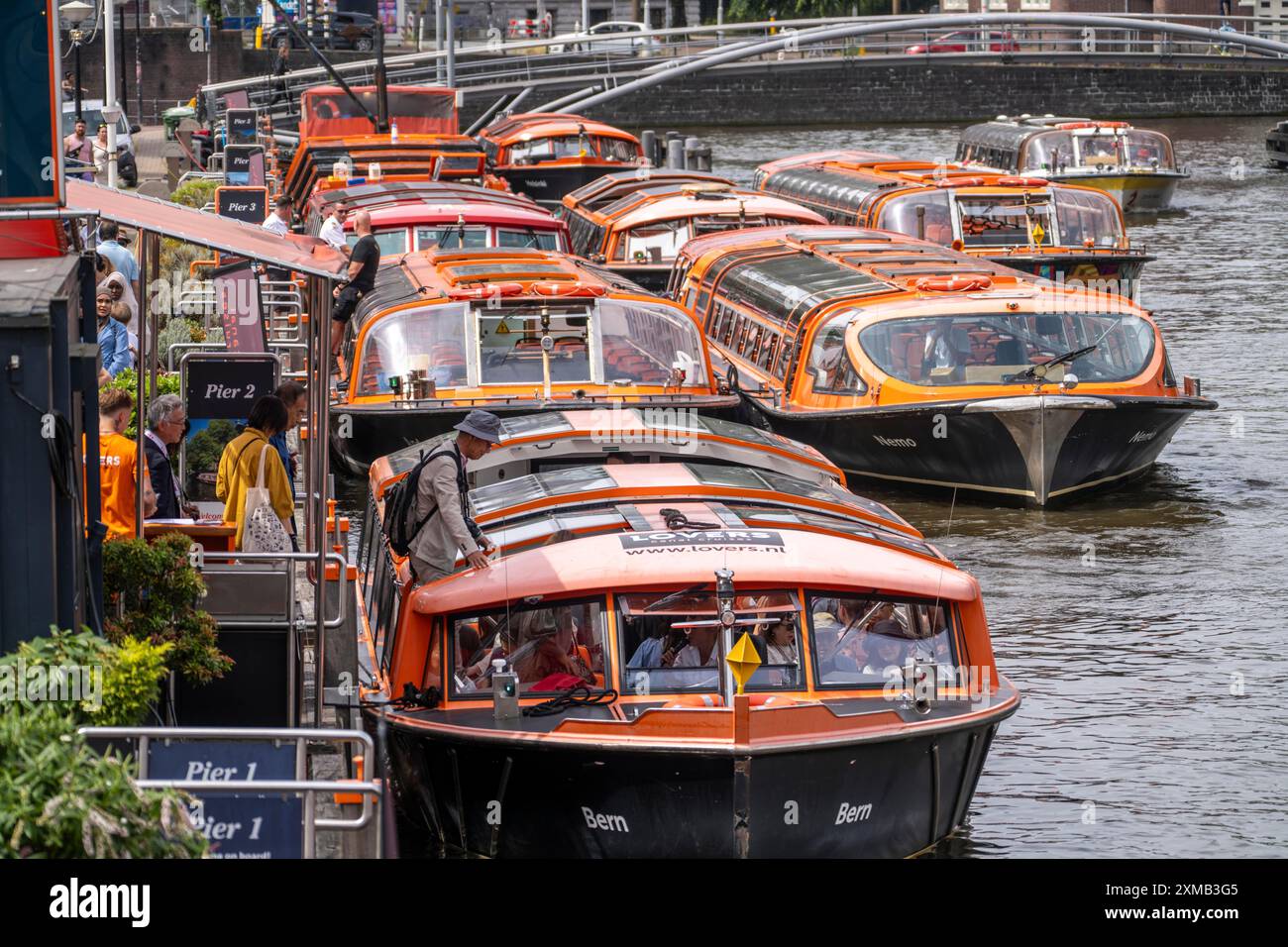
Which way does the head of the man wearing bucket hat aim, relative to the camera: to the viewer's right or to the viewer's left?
to the viewer's right

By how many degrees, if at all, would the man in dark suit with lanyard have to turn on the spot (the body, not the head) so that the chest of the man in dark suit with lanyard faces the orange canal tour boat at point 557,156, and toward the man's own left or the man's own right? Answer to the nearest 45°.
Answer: approximately 90° to the man's own left

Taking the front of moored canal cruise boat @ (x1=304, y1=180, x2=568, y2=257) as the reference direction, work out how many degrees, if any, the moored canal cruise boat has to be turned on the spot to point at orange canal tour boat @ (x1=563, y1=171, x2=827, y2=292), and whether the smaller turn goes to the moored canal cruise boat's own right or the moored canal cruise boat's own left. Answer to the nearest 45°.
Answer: approximately 135° to the moored canal cruise boat's own left

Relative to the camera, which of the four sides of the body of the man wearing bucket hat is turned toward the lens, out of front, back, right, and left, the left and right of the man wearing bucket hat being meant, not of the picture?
right

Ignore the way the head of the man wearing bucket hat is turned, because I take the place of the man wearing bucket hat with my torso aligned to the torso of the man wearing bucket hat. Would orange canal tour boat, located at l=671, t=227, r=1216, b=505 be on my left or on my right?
on my left

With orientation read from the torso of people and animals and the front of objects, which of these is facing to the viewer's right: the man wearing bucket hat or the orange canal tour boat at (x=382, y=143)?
the man wearing bucket hat

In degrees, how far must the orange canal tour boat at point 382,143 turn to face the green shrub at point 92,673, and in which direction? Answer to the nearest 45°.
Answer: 0° — it already faces it

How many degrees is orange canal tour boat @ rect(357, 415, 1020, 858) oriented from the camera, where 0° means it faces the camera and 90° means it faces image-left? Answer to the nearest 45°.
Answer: approximately 0°

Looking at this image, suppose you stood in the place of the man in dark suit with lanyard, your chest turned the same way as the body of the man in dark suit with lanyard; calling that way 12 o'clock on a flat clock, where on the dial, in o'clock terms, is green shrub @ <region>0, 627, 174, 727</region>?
The green shrub is roughly at 3 o'clock from the man in dark suit with lanyard.

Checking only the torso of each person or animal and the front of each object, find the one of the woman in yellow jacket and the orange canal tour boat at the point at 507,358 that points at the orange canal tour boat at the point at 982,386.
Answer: the woman in yellow jacket

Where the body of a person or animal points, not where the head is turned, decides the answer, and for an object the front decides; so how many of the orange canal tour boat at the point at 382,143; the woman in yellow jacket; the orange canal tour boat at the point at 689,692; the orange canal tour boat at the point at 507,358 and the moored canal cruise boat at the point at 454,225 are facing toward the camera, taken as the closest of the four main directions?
4

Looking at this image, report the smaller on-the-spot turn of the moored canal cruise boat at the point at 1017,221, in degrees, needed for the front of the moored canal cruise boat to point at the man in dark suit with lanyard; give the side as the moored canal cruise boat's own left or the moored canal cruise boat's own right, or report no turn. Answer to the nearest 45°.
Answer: approximately 45° to the moored canal cruise boat's own right
